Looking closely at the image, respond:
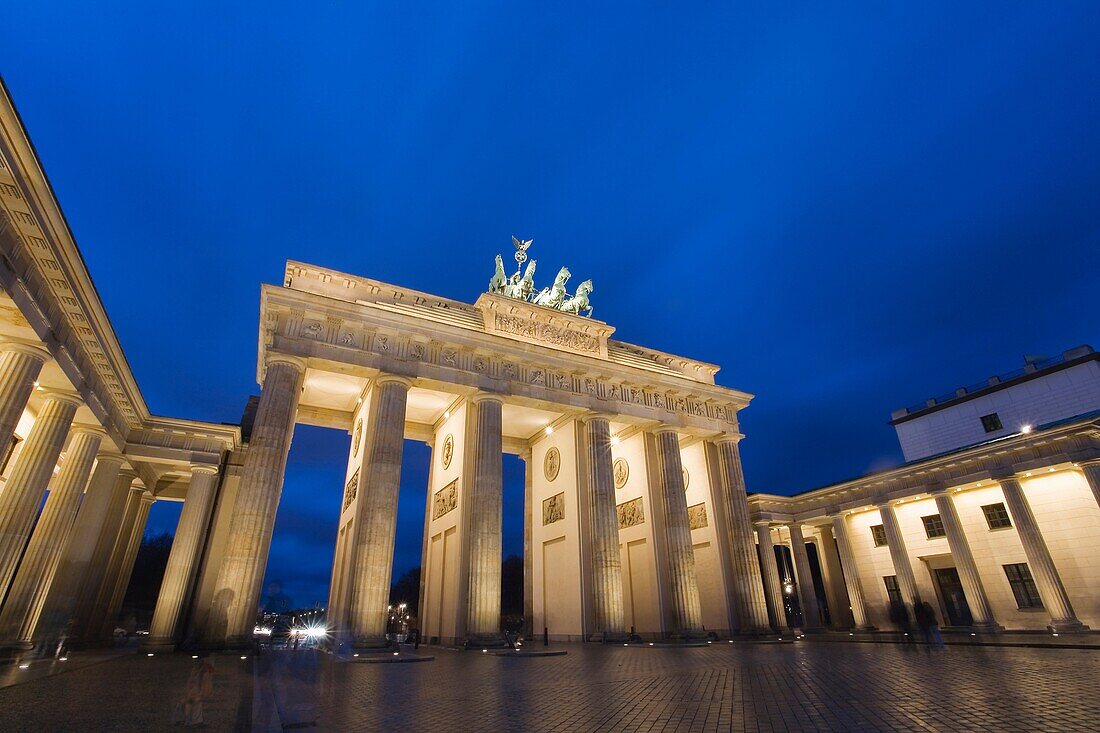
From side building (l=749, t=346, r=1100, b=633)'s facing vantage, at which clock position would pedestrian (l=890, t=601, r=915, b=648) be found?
The pedestrian is roughly at 11 o'clock from the side building.

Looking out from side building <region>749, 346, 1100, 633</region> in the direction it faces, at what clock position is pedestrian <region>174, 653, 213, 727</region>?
The pedestrian is roughly at 11 o'clock from the side building.

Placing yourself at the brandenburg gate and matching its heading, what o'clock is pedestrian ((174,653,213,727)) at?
The pedestrian is roughly at 2 o'clock from the brandenburg gate.
